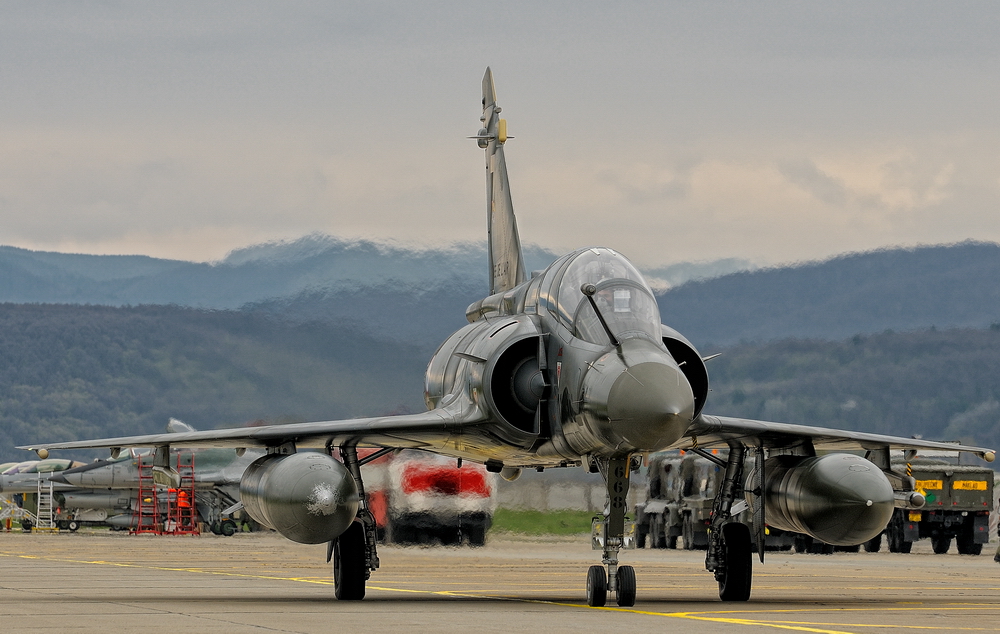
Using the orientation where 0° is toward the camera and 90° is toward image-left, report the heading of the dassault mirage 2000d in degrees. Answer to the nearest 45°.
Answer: approximately 0°

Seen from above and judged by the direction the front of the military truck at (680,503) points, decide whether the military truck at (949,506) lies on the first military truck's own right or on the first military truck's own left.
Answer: on the first military truck's own left

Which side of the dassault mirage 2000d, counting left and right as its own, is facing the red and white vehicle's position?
back

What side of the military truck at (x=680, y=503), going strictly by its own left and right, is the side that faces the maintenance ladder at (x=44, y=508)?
right

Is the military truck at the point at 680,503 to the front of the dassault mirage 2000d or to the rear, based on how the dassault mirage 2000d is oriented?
to the rear

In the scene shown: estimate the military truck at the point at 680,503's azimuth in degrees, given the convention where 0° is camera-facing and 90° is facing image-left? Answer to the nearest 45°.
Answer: approximately 45°
